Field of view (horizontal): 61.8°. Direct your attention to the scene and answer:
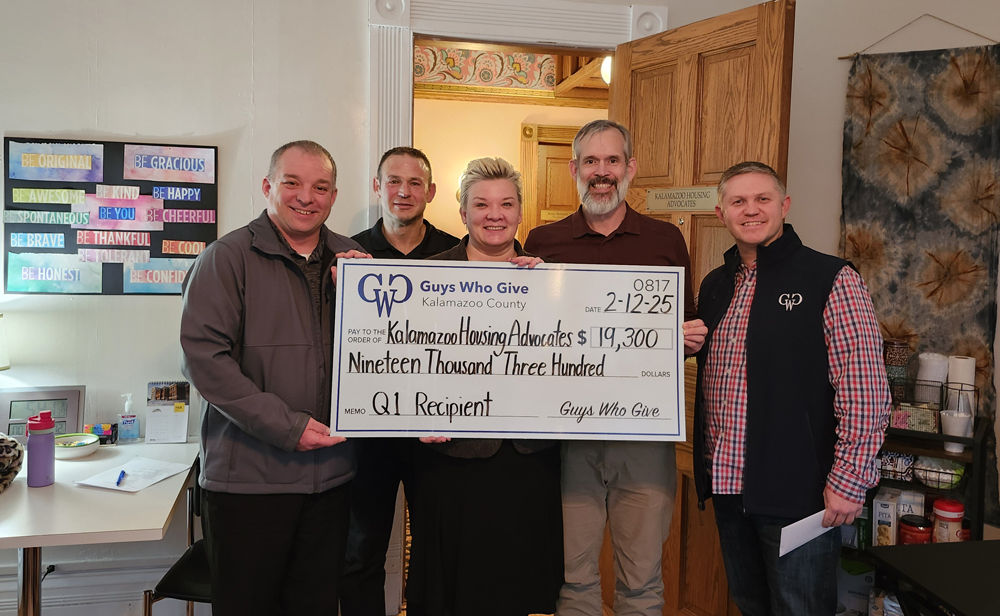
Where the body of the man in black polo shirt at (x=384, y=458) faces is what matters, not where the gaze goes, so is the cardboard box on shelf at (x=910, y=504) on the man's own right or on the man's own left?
on the man's own left

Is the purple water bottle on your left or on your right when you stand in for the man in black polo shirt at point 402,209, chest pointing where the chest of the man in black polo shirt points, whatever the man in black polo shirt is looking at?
on your right

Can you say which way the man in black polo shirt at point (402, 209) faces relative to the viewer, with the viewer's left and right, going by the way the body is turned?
facing the viewer

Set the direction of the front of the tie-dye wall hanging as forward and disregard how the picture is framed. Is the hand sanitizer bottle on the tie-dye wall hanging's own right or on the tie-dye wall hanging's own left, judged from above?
on the tie-dye wall hanging's own right

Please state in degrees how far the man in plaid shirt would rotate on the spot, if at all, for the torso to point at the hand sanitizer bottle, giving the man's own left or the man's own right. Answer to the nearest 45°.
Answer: approximately 45° to the man's own right

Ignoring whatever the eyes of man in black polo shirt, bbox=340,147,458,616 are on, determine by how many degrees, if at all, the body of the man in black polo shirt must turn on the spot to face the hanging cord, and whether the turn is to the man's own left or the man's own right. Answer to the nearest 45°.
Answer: approximately 90° to the man's own left

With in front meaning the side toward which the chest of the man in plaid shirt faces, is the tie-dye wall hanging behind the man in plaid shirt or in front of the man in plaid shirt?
behind

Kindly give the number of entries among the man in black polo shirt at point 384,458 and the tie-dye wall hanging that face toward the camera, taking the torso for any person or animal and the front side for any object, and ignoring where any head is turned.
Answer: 2

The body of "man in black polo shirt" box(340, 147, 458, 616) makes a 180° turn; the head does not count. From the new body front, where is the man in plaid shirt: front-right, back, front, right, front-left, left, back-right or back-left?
back-right

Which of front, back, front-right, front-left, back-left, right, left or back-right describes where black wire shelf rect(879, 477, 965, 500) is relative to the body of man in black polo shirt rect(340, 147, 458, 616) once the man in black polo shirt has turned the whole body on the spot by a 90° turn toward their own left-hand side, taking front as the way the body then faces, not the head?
front

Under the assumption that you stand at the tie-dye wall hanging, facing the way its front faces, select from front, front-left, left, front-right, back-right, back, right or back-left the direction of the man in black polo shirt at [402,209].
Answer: front-right

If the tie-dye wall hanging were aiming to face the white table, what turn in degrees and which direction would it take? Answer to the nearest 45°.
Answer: approximately 45° to its right

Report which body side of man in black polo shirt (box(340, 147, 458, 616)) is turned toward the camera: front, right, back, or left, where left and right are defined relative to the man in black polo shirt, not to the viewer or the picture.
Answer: front

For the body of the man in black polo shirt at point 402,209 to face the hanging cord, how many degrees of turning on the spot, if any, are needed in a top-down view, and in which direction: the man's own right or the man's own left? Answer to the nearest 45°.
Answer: approximately 90° to the man's own left
